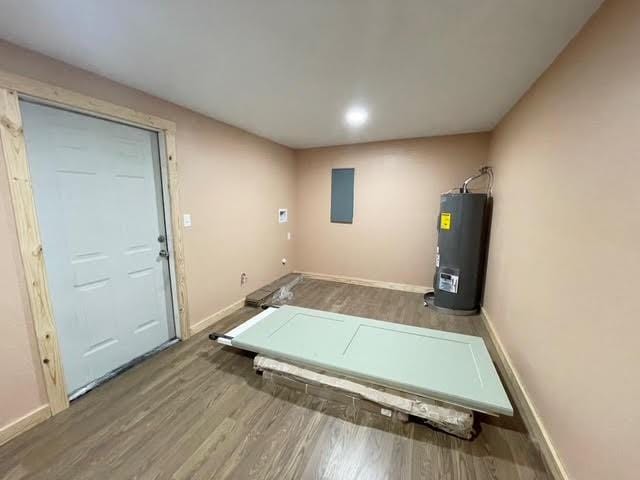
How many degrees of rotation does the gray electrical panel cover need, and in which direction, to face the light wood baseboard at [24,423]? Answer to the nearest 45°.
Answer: approximately 45° to its right

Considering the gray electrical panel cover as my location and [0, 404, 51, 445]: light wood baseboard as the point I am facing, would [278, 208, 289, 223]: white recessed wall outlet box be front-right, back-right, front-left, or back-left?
front-right

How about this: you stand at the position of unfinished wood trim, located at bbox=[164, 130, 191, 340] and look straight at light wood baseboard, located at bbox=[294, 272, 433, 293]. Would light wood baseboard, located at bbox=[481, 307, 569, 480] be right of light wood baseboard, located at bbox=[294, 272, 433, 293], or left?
right

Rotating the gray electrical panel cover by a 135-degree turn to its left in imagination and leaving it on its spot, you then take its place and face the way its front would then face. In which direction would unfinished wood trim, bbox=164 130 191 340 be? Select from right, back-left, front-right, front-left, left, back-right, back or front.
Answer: back

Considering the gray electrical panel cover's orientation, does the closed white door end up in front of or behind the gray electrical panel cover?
in front

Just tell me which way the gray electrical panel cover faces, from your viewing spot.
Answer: facing the viewer

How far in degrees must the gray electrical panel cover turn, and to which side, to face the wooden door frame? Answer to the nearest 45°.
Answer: approximately 45° to its right

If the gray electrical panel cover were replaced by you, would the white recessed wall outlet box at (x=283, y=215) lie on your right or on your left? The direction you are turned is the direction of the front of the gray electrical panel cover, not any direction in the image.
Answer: on your right

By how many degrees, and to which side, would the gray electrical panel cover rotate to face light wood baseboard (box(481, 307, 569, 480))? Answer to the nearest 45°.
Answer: approximately 45° to its left

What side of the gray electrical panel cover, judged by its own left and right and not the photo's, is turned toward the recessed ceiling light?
front

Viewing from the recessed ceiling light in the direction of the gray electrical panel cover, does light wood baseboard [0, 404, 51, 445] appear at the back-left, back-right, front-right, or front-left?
back-left

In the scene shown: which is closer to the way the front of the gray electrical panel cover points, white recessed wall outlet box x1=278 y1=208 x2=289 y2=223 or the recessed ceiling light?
the recessed ceiling light

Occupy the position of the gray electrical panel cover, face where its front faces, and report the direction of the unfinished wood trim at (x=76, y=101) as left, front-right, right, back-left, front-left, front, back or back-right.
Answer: front-right

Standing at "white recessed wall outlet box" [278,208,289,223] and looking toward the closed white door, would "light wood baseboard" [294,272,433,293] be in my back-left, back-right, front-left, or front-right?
back-left
